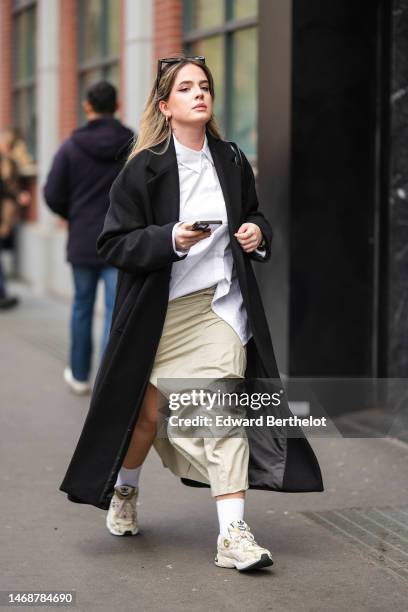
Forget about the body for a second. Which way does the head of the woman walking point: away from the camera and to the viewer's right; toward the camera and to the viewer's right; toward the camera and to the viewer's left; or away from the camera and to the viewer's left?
toward the camera and to the viewer's right

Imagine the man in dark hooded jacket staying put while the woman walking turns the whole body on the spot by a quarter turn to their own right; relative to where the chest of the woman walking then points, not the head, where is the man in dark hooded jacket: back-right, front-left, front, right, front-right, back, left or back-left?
back-right

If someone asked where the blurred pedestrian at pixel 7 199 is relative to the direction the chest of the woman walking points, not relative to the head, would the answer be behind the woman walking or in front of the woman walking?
behind

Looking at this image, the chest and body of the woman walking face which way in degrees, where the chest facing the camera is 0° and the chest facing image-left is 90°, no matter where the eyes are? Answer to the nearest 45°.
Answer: approximately 315°
